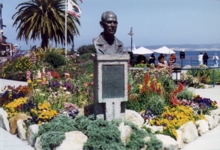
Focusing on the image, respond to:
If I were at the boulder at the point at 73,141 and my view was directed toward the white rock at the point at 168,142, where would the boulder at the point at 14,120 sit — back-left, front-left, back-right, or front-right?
back-left

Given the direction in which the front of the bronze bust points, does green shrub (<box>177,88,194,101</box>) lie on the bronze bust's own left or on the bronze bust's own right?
on the bronze bust's own left

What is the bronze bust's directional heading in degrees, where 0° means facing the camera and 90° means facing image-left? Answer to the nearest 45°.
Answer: approximately 315°

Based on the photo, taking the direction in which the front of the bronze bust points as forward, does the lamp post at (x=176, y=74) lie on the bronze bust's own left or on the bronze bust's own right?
on the bronze bust's own left
